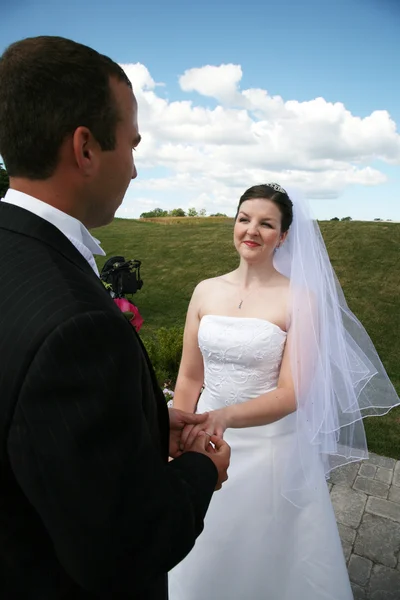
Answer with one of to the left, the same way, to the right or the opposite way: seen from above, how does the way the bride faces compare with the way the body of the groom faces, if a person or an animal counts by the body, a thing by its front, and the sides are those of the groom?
the opposite way

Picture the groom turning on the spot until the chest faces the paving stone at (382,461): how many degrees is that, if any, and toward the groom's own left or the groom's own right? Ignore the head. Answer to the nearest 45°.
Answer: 0° — they already face it

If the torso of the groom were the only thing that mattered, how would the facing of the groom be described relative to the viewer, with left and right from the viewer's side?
facing away from the viewer and to the right of the viewer

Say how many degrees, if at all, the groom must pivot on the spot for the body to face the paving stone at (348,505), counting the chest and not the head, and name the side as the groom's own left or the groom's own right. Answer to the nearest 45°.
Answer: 0° — they already face it

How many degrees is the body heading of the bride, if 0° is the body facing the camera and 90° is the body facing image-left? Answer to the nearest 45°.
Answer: approximately 45°

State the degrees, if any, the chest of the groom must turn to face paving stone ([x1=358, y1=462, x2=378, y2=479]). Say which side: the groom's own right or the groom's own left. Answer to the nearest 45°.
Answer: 0° — they already face it

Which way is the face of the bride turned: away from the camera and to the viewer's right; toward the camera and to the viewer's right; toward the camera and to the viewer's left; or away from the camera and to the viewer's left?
toward the camera and to the viewer's left
